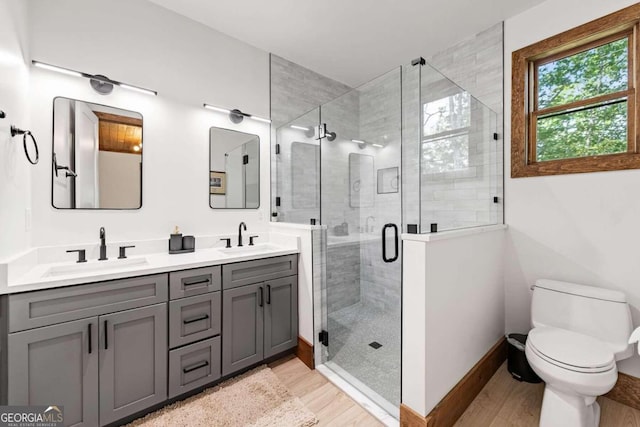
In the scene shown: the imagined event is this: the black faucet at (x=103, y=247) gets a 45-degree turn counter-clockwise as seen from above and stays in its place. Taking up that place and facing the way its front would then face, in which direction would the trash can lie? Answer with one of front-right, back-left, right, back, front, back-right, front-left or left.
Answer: front

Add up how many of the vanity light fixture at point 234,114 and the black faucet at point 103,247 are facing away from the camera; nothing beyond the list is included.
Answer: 0

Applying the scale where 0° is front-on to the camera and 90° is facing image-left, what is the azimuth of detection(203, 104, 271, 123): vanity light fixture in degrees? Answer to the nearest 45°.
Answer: approximately 315°

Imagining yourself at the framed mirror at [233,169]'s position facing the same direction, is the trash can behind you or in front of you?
in front

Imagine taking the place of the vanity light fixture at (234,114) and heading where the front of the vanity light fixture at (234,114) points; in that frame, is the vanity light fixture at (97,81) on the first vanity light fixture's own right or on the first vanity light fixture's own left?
on the first vanity light fixture's own right

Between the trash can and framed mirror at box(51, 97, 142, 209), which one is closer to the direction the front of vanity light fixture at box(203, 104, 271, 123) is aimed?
the trash can

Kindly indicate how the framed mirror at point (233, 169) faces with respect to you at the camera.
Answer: facing the viewer and to the right of the viewer

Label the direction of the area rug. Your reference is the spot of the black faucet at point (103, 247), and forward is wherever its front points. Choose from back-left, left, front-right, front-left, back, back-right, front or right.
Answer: front-left

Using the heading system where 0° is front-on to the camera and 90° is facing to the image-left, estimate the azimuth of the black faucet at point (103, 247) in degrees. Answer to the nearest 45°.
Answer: approximately 0°

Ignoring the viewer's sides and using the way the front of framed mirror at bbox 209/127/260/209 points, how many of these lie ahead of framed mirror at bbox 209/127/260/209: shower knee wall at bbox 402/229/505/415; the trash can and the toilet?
3

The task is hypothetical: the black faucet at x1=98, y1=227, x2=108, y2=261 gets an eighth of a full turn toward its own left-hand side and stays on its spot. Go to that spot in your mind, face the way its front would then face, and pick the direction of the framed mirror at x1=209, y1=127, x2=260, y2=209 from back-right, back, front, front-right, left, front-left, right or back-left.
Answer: front-left

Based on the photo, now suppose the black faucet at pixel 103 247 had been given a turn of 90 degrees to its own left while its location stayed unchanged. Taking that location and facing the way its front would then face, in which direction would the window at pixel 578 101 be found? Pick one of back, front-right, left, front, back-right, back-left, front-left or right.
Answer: front-right
